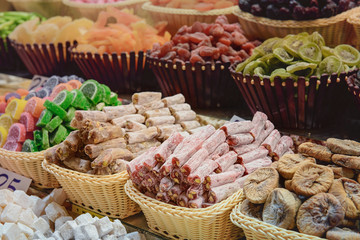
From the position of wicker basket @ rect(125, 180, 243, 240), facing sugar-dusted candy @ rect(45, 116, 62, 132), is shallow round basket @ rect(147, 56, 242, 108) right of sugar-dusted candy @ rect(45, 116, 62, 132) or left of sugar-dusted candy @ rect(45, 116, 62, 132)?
right

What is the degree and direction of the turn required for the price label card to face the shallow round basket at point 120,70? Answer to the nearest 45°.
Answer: approximately 135° to its left

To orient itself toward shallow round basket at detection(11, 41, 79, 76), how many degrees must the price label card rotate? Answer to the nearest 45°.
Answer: approximately 180°

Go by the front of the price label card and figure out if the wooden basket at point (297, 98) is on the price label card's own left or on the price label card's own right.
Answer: on the price label card's own left

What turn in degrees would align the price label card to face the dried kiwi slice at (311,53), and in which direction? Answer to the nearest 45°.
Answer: approximately 90° to its left

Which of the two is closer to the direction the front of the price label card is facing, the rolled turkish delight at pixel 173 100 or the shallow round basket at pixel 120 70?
the rolled turkish delight

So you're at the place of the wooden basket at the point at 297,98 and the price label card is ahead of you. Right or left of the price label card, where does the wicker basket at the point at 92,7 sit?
right
